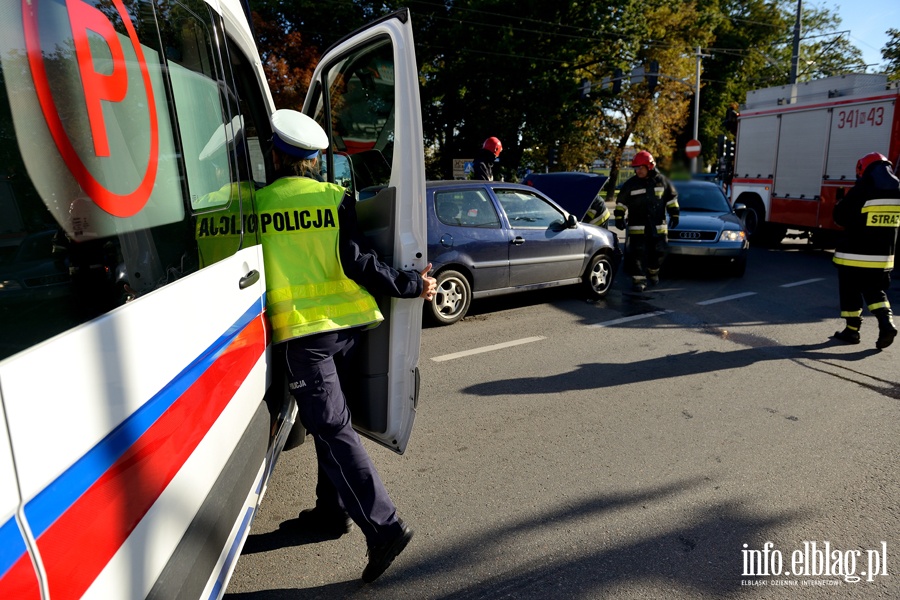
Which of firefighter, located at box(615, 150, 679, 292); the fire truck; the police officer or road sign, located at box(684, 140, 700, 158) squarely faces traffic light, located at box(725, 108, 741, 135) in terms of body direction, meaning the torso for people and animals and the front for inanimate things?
the police officer

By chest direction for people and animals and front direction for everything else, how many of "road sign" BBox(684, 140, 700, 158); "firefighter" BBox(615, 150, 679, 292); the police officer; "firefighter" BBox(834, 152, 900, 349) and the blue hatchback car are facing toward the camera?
2

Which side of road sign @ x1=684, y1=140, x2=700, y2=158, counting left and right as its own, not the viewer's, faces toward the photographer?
front

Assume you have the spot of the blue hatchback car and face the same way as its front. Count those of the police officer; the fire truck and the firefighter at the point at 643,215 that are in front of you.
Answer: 2

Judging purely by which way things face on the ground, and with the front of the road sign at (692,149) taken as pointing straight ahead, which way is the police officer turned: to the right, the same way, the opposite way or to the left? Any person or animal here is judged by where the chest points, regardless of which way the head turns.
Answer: the opposite way

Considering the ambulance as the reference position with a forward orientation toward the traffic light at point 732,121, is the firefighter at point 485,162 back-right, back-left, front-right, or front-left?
front-left

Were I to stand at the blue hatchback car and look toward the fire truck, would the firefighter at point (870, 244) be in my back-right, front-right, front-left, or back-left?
front-right

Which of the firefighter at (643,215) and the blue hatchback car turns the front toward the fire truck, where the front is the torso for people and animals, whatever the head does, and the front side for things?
the blue hatchback car

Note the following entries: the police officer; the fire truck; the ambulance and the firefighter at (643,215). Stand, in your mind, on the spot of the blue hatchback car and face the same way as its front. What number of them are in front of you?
2

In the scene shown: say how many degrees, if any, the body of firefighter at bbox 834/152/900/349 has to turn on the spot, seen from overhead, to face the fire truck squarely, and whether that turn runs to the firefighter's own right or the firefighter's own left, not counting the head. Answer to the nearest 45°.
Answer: approximately 45° to the firefighter's own right

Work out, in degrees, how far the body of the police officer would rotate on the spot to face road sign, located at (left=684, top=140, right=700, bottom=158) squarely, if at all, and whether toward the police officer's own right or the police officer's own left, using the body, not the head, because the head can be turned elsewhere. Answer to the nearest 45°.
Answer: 0° — they already face it
